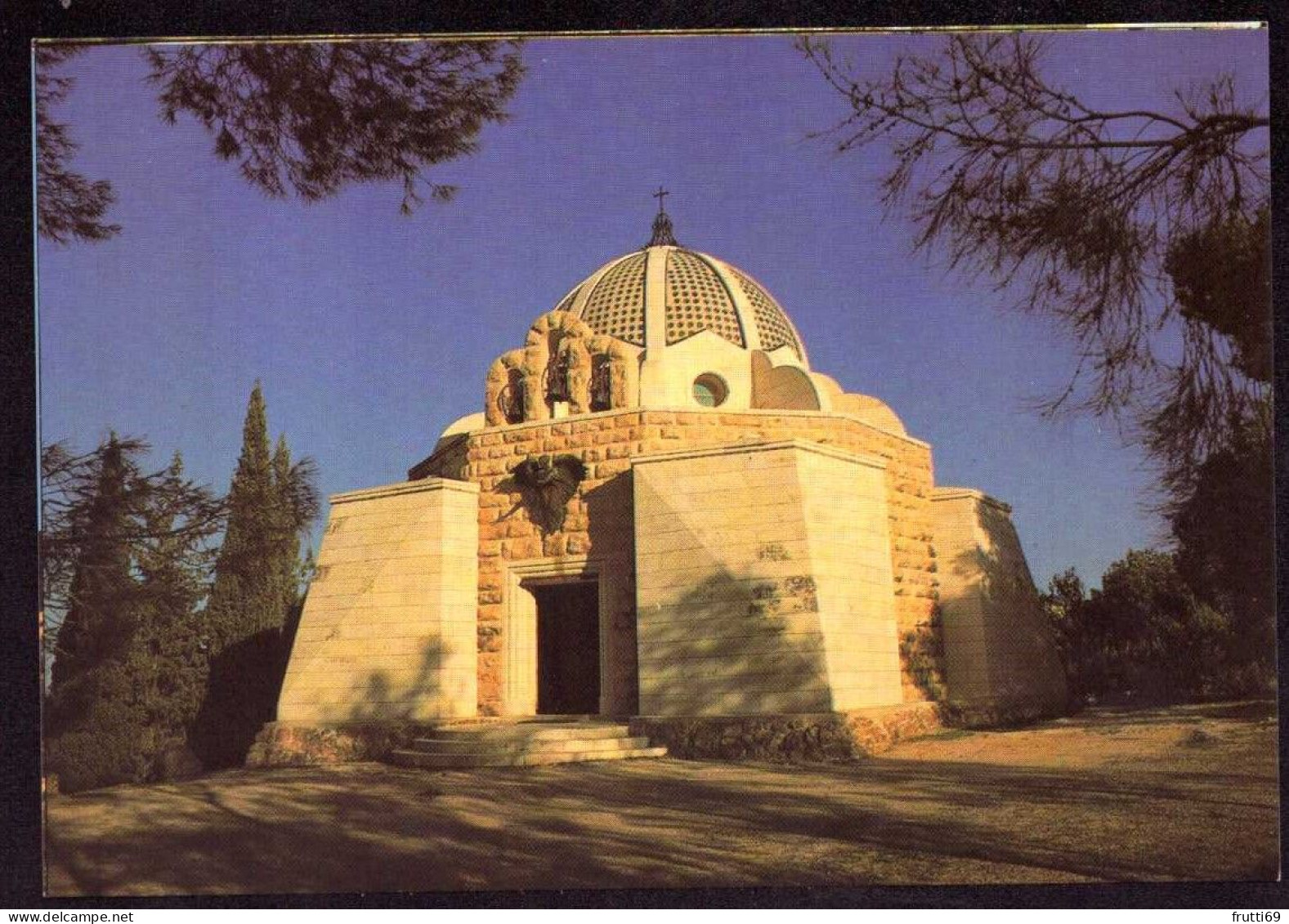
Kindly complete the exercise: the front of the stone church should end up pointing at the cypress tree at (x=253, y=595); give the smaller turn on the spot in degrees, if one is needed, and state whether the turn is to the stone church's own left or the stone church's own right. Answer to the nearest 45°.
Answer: approximately 90° to the stone church's own right

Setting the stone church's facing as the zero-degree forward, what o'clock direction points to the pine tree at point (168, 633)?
The pine tree is roughly at 2 o'clock from the stone church.

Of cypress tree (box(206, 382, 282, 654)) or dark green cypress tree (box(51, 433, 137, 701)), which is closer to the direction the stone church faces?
the dark green cypress tree

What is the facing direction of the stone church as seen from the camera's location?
facing the viewer and to the left of the viewer

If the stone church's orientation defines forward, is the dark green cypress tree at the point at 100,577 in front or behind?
in front

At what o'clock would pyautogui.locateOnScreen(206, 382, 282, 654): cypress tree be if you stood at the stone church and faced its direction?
The cypress tree is roughly at 2 o'clock from the stone church.
